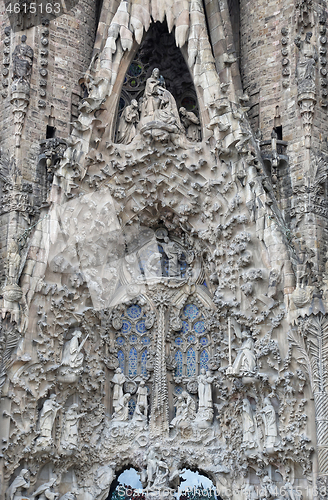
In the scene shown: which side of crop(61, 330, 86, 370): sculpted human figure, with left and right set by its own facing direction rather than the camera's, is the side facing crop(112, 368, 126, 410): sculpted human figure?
left

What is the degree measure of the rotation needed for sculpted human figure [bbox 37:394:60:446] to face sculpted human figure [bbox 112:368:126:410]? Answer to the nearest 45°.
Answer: approximately 90° to its left

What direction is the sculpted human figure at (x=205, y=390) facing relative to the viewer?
toward the camera

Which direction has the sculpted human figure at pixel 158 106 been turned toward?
toward the camera

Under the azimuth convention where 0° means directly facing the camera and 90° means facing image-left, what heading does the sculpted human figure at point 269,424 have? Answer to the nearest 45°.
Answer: approximately 45°

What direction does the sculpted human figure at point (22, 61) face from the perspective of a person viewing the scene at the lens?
facing the viewer

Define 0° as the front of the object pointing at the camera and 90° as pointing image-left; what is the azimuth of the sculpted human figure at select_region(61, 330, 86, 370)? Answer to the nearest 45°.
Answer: approximately 315°
